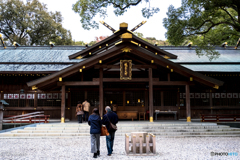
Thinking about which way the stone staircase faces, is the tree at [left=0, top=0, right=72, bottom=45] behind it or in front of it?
behind

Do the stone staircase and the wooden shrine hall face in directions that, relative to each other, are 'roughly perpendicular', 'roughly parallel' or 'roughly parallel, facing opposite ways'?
roughly parallel

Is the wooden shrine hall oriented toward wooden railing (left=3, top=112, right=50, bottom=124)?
no

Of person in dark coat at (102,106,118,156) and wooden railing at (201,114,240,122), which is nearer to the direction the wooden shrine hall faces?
the person in dark coat

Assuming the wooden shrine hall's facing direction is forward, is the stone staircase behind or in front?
in front

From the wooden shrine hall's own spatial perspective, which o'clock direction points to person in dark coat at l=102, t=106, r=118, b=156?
The person in dark coat is roughly at 12 o'clock from the wooden shrine hall.

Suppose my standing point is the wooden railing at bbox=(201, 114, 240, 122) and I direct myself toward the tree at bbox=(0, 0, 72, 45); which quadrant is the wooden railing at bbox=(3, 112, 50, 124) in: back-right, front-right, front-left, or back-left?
front-left

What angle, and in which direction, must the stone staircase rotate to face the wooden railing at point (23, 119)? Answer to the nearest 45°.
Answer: approximately 135° to its right

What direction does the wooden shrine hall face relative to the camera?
toward the camera

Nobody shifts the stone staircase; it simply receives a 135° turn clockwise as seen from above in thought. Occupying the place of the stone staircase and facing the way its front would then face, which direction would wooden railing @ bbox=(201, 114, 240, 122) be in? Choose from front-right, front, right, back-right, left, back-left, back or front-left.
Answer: right

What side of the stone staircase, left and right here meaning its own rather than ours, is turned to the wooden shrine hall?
back

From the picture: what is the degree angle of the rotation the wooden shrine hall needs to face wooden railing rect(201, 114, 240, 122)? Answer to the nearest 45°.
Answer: approximately 90° to its left

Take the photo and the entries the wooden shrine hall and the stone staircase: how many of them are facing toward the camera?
2

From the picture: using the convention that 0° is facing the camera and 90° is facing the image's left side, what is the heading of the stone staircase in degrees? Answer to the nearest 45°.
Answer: approximately 0°
